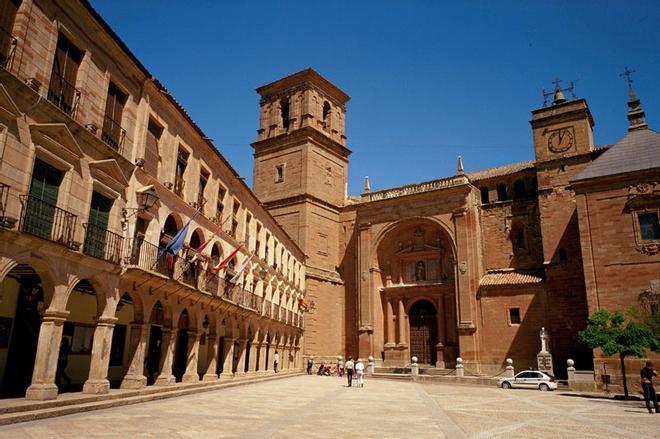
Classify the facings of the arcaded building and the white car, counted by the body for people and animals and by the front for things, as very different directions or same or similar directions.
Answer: very different directions

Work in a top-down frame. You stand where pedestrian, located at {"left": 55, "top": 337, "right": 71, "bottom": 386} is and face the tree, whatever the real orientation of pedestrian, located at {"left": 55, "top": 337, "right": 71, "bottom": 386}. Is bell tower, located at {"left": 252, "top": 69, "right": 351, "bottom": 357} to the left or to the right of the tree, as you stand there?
left

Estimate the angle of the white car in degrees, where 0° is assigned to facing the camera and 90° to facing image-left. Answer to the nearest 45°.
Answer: approximately 90°

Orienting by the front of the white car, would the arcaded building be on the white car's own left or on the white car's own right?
on the white car's own left

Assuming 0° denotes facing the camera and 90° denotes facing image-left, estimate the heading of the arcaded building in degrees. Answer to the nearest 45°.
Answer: approximately 315°

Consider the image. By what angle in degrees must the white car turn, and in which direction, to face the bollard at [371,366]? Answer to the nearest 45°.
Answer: approximately 45° to its right

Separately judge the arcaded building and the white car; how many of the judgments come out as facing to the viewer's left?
1

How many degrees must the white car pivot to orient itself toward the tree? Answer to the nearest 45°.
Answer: approximately 135° to its left
